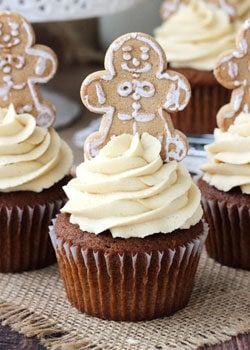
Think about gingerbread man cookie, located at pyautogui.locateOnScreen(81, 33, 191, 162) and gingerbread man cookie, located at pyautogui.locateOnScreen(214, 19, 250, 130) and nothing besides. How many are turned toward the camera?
2

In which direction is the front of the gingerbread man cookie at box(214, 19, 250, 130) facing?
toward the camera

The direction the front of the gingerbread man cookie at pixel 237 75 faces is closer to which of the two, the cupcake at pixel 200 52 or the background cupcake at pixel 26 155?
the background cupcake

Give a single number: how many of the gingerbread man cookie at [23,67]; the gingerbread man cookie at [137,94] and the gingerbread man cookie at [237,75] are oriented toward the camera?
3

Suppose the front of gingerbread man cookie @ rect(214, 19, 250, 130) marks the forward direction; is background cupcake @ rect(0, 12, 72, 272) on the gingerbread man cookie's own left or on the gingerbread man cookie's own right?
on the gingerbread man cookie's own right

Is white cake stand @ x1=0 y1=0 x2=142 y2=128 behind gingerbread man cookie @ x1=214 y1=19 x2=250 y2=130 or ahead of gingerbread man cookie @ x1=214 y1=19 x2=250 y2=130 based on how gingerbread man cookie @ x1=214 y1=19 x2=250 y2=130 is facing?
behind

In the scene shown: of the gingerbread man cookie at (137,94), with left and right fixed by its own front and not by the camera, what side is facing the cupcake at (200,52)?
back

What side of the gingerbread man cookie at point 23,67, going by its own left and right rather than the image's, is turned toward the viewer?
front

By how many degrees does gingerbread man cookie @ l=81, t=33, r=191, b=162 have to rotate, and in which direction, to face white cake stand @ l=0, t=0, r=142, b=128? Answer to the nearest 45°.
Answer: approximately 180°

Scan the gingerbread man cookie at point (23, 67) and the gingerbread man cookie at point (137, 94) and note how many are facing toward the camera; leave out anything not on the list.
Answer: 2

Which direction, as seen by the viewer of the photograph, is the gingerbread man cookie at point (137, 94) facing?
facing the viewer

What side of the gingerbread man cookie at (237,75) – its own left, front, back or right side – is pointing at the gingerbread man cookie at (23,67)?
right

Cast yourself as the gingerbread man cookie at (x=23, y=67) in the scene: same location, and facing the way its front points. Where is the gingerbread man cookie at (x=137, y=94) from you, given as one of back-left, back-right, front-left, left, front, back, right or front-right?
front-left
